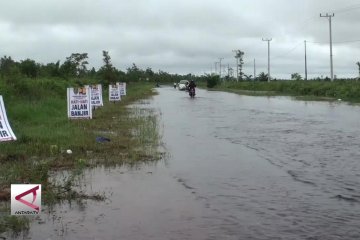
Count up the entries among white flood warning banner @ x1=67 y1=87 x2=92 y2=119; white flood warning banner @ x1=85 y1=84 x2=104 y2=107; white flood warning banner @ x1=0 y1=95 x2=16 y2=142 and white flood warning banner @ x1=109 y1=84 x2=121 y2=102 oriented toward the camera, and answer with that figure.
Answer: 4

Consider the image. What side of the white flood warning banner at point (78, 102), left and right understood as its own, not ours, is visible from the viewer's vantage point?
front

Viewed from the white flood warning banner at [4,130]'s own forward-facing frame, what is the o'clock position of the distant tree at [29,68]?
The distant tree is roughly at 6 o'clock from the white flood warning banner.

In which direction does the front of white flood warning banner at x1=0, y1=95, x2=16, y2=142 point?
toward the camera

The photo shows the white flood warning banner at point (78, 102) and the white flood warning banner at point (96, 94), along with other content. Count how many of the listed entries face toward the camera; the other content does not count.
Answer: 2

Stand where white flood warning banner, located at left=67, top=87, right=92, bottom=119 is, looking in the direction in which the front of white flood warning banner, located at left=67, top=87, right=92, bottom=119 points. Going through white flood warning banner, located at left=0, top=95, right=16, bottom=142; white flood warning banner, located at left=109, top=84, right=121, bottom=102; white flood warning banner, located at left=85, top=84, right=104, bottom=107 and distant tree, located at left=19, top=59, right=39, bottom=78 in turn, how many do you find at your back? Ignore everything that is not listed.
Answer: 3

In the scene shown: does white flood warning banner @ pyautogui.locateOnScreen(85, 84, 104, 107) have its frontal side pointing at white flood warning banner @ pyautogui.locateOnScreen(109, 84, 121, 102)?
no

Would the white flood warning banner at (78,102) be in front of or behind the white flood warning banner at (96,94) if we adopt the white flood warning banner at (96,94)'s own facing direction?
in front

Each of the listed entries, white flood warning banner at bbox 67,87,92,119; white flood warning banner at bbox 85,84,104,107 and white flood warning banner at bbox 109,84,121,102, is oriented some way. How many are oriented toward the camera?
3

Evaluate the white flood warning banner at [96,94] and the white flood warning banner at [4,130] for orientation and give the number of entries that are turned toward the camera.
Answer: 2

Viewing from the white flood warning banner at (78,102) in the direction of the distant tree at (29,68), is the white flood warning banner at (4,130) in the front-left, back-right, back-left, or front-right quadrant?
back-left

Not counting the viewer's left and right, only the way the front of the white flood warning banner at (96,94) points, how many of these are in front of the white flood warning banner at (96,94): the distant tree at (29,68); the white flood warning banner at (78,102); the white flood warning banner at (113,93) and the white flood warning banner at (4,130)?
2

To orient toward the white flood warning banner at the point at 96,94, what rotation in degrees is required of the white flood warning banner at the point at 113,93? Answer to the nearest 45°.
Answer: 0° — it already faces it

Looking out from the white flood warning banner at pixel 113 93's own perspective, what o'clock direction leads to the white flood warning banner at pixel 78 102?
the white flood warning banner at pixel 78 102 is roughly at 12 o'clock from the white flood warning banner at pixel 113 93.

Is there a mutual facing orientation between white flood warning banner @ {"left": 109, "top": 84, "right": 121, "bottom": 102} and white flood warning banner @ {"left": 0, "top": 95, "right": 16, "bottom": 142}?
no

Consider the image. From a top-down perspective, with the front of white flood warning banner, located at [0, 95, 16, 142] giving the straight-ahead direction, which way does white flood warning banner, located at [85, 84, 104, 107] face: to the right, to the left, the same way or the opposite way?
the same way

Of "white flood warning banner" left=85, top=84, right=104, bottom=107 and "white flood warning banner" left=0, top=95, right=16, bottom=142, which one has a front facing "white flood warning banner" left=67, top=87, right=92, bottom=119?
"white flood warning banner" left=85, top=84, right=104, bottom=107

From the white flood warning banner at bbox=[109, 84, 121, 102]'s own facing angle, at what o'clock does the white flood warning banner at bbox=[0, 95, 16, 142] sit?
the white flood warning banner at bbox=[0, 95, 16, 142] is roughly at 12 o'clock from the white flood warning banner at bbox=[109, 84, 121, 102].

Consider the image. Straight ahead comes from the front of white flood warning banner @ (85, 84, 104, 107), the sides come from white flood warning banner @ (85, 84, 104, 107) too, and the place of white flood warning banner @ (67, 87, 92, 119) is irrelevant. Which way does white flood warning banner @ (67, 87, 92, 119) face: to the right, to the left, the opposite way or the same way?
the same way

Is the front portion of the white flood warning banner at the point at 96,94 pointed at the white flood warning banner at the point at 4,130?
yes

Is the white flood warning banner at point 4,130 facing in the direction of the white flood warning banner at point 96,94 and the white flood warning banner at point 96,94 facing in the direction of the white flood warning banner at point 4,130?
no
